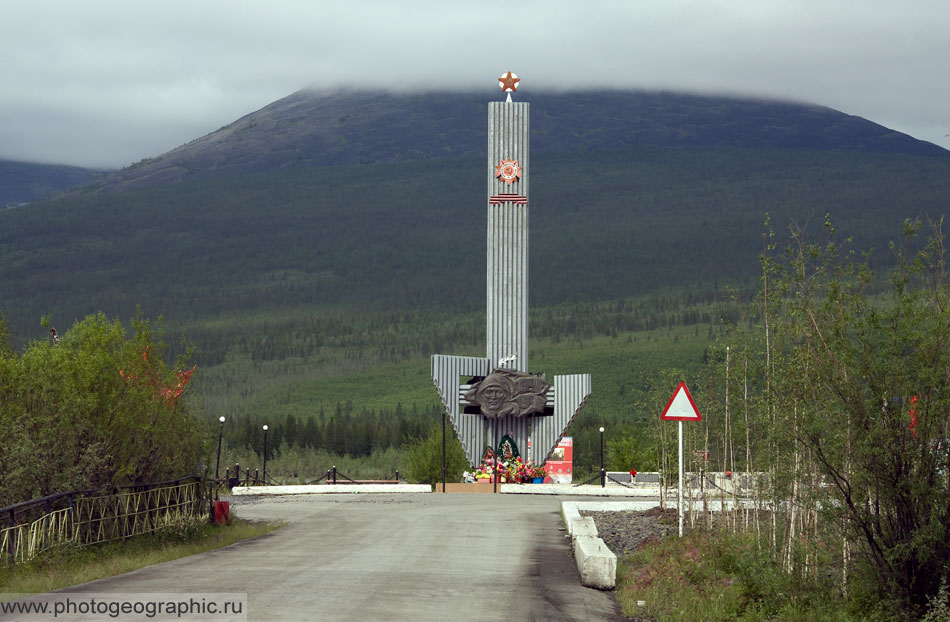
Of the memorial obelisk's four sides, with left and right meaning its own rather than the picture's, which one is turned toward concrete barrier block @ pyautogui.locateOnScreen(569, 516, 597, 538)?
front

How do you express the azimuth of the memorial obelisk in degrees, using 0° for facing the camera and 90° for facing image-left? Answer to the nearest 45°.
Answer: approximately 0°

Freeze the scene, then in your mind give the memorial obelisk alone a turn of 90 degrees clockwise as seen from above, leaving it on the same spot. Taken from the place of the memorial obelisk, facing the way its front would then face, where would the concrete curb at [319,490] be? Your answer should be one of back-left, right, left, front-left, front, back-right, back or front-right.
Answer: front

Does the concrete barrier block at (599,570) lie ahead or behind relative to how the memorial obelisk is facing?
ahead

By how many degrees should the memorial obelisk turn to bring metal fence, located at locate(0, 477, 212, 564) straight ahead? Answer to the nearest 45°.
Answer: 0° — it already faces it
